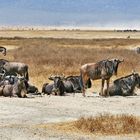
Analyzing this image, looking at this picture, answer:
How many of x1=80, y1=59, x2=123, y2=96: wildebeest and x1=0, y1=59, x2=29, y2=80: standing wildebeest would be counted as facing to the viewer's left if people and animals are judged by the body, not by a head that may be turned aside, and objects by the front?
1

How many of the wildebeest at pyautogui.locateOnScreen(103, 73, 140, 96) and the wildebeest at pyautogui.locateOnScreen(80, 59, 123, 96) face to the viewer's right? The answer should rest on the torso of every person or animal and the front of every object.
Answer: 2

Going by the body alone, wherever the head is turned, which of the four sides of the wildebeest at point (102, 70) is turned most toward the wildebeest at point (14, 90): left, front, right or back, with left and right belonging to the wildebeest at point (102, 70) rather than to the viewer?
back

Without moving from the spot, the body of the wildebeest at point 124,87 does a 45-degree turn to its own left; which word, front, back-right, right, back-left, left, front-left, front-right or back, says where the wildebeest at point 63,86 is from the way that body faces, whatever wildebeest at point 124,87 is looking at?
back-left

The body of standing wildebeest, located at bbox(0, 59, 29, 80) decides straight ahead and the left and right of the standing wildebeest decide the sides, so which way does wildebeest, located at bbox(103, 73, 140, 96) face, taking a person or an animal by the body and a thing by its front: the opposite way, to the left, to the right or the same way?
the opposite way

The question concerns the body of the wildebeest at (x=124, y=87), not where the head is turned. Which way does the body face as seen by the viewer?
to the viewer's right

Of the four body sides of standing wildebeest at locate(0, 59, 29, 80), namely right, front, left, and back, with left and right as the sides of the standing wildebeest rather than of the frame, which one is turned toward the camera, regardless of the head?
left

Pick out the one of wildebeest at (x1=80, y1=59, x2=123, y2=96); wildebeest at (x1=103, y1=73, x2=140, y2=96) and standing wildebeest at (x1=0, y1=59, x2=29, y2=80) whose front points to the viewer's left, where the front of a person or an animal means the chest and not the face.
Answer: the standing wildebeest

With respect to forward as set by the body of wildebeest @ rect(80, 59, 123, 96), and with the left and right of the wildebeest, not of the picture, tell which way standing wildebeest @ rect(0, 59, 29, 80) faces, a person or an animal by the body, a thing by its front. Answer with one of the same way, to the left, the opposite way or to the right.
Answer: the opposite way

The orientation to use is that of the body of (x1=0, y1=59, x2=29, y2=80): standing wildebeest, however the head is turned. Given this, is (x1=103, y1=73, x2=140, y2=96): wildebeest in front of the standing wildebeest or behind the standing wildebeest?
behind

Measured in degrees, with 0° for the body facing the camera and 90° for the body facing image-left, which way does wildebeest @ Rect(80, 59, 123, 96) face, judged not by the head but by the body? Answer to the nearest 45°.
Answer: approximately 270°

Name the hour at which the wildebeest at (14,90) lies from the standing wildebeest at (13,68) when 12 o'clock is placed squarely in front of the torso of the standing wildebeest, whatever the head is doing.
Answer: The wildebeest is roughly at 9 o'clock from the standing wildebeest.
